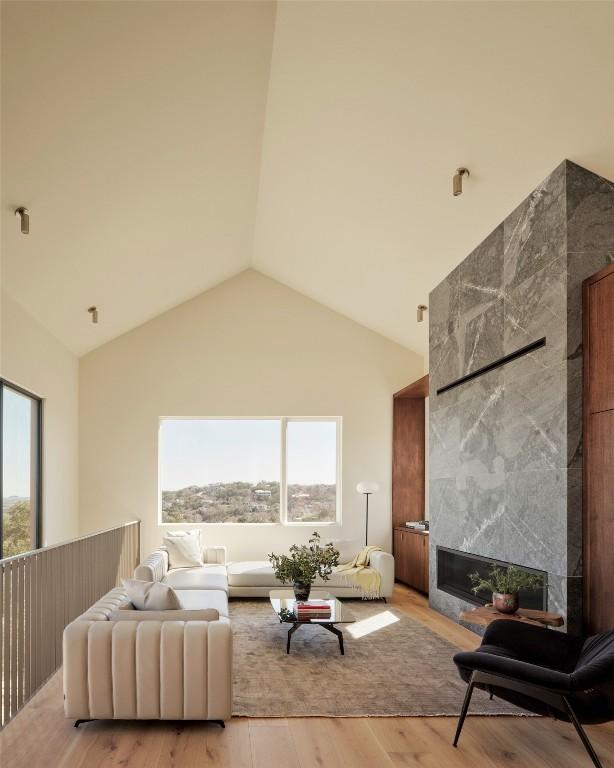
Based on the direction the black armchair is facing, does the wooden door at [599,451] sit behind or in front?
behind

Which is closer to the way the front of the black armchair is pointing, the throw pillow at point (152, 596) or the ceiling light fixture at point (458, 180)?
the throw pillow

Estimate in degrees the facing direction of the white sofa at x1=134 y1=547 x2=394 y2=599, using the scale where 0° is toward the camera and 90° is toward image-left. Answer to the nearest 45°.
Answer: approximately 0°

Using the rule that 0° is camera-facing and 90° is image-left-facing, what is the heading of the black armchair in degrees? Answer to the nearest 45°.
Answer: approximately 45°
